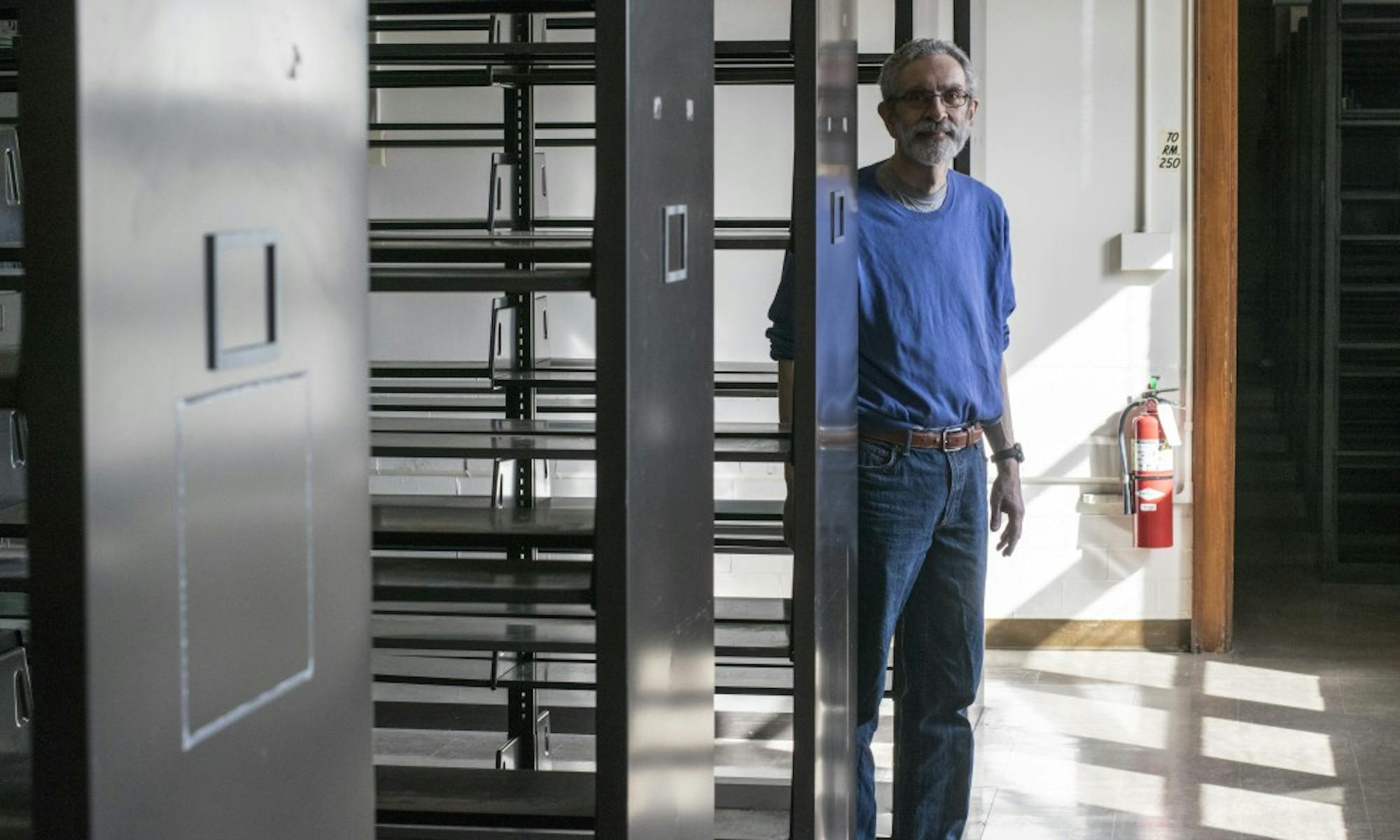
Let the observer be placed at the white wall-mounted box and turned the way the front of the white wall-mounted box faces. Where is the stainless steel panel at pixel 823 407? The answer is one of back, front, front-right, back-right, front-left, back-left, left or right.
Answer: front

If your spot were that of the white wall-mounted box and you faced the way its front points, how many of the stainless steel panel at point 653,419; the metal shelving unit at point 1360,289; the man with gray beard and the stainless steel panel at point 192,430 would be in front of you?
3

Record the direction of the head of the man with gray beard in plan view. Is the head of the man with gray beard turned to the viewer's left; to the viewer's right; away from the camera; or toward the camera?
toward the camera

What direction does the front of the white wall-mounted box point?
toward the camera

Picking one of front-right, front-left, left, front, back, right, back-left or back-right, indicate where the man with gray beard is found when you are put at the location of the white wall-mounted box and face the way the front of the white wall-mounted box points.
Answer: front

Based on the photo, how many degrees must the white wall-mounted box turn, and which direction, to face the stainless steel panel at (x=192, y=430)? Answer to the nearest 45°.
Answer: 0° — it already faces it

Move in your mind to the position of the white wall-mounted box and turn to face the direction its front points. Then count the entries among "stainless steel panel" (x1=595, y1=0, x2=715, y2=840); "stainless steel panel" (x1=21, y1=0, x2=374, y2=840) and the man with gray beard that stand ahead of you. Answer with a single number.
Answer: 3

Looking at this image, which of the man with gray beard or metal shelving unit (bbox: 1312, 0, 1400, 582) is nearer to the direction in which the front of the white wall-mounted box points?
the man with gray beard

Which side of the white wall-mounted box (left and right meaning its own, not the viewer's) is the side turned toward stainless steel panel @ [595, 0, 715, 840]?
front

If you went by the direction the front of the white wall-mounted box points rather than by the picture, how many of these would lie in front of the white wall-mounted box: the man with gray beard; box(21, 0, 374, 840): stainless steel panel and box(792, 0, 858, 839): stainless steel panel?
3
